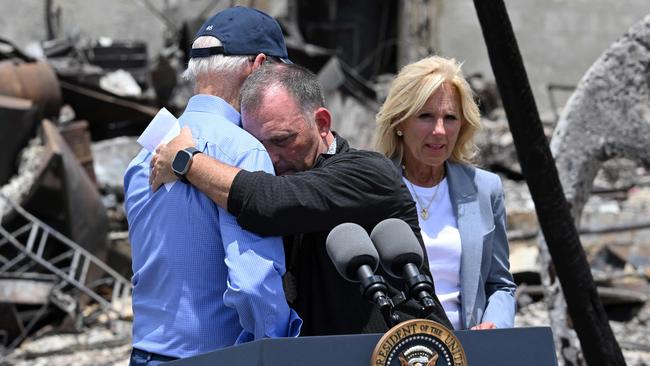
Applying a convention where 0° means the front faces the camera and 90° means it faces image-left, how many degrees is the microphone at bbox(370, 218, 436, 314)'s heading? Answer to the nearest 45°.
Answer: approximately 135°

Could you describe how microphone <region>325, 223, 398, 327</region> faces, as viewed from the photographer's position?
facing away from the viewer and to the left of the viewer

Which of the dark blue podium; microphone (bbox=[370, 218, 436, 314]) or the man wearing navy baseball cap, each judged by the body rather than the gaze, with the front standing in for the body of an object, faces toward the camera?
the dark blue podium

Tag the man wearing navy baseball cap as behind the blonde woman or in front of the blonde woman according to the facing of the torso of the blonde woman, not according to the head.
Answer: in front

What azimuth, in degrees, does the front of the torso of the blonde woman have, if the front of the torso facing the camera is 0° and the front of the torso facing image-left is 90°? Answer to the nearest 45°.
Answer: approximately 0°

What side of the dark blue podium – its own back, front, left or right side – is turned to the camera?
front

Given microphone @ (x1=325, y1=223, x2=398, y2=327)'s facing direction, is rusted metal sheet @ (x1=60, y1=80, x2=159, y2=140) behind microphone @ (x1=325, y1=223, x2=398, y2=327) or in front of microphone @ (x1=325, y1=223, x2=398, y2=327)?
in front

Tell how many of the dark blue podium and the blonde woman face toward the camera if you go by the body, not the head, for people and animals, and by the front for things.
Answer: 2

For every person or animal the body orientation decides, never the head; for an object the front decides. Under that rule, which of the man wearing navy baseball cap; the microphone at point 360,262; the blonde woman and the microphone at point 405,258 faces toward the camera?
the blonde woman

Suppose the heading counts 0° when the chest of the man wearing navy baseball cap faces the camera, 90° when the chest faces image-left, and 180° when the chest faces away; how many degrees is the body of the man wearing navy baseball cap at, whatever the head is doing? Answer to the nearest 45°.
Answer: approximately 225°

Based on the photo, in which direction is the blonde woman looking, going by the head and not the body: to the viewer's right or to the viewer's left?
to the viewer's left

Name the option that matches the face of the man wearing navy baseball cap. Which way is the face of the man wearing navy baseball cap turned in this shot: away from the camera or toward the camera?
away from the camera

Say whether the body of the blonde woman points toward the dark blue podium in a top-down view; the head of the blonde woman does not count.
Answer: yes
